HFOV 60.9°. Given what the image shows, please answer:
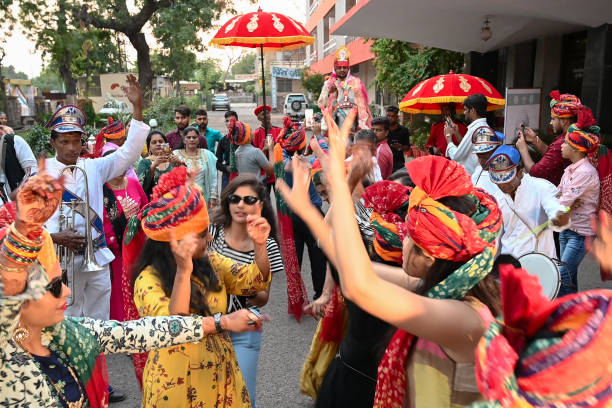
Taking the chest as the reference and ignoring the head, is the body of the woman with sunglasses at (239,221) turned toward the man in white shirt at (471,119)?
no

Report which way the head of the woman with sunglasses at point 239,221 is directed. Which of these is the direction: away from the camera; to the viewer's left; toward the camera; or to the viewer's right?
toward the camera

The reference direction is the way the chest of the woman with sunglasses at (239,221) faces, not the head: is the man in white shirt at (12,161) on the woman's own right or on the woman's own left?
on the woman's own right

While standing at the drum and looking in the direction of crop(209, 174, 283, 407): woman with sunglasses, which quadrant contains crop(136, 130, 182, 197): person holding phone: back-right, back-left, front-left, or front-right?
front-right

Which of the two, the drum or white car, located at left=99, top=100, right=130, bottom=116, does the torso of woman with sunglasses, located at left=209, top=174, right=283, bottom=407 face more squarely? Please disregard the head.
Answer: the drum

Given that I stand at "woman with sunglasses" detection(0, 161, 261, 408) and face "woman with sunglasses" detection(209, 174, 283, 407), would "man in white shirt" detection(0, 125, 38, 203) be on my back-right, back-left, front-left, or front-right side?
front-left

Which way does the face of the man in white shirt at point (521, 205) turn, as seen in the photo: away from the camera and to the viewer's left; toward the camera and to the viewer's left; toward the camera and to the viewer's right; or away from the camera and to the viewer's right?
toward the camera and to the viewer's left

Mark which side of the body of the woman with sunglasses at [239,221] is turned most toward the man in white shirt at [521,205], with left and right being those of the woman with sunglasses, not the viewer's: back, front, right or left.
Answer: left

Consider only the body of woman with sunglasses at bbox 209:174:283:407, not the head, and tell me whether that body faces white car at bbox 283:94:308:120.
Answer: no

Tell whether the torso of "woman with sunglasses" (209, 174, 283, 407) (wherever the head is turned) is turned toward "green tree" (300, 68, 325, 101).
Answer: no

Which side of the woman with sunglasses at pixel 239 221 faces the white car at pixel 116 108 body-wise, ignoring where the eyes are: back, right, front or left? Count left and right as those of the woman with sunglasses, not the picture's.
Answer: back

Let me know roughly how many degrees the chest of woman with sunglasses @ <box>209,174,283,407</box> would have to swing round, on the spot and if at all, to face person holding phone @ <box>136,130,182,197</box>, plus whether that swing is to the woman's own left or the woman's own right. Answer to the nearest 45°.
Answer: approximately 180°

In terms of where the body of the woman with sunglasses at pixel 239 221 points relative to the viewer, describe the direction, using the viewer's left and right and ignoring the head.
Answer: facing the viewer

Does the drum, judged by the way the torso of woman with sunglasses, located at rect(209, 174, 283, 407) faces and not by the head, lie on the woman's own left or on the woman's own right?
on the woman's own left
